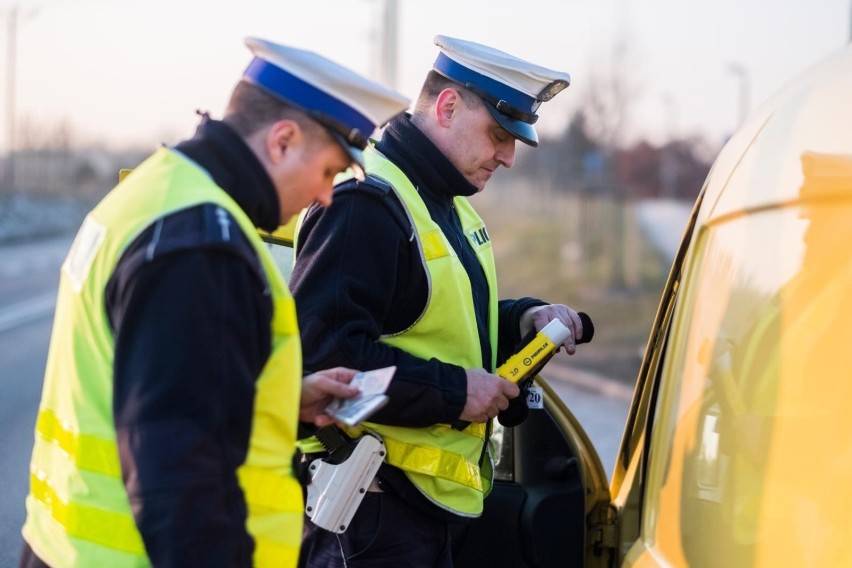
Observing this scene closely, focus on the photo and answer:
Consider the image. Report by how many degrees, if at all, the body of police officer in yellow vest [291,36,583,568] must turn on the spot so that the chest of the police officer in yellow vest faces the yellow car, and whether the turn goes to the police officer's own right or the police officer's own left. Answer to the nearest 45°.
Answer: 0° — they already face it

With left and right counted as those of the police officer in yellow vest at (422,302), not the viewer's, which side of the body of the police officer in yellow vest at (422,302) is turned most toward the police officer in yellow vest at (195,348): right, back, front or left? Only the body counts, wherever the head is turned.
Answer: right

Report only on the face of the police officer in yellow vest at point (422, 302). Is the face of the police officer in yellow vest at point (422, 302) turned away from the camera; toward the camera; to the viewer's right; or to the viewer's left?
to the viewer's right

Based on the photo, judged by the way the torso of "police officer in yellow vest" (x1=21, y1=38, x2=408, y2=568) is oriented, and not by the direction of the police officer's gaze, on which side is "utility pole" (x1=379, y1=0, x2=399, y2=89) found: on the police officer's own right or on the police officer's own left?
on the police officer's own left

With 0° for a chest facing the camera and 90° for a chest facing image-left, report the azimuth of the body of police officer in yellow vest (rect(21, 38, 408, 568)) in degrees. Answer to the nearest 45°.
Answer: approximately 270°

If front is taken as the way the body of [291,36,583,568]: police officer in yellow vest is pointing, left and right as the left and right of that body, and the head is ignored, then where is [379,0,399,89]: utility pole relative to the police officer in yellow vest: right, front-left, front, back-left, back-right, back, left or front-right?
back-left

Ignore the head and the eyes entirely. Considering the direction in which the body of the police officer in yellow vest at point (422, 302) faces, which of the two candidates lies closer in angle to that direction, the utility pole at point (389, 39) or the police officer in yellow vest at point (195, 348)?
the police officer in yellow vest

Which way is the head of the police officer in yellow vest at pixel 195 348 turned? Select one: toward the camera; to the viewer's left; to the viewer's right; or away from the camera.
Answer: to the viewer's right
